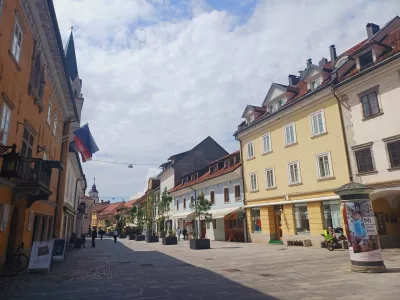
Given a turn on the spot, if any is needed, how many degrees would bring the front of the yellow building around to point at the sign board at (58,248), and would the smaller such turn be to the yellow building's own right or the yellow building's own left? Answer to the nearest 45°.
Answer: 0° — it already faces it

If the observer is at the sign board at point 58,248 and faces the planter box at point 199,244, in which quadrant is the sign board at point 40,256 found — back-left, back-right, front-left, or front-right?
back-right

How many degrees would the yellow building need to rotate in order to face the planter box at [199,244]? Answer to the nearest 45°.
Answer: approximately 45° to its right

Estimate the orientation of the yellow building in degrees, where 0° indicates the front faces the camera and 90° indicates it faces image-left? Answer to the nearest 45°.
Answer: approximately 45°

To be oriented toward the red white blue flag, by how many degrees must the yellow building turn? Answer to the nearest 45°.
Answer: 0° — it already faces it

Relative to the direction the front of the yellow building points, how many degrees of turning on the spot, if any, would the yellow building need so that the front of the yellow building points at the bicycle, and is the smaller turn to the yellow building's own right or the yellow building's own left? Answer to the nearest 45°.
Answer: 0° — it already faces it
